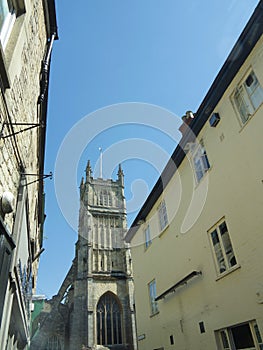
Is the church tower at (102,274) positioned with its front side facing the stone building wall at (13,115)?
yes

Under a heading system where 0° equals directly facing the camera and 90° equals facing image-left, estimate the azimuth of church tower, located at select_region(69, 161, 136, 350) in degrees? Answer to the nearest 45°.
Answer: approximately 0°

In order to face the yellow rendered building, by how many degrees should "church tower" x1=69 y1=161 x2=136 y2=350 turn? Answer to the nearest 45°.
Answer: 0° — it already faces it
